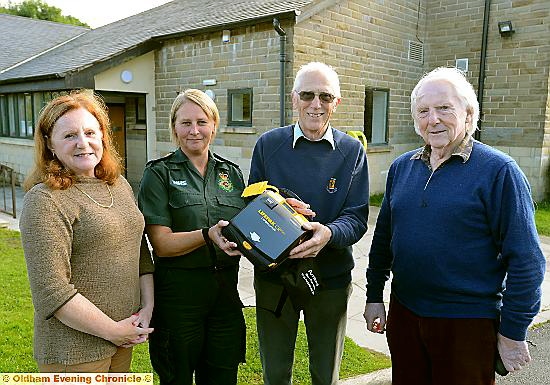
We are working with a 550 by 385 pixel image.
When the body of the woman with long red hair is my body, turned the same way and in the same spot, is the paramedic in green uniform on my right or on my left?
on my left

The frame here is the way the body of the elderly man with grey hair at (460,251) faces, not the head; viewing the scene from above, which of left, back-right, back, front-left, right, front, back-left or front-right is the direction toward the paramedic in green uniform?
front-right

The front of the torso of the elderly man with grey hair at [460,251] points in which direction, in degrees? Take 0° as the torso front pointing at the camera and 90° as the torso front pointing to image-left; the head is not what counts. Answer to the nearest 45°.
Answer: approximately 45°

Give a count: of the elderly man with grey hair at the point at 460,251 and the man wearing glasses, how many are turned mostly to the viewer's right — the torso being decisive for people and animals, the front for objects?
0

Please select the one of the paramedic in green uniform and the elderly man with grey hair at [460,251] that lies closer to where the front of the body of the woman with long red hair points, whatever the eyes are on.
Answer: the elderly man with grey hair

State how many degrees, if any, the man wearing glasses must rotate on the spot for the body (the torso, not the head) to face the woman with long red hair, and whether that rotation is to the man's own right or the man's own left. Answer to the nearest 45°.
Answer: approximately 45° to the man's own right

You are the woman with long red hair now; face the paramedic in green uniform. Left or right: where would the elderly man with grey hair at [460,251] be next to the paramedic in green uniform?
right

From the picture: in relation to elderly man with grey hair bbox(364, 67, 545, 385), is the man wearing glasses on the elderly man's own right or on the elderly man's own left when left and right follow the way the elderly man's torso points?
on the elderly man's own right

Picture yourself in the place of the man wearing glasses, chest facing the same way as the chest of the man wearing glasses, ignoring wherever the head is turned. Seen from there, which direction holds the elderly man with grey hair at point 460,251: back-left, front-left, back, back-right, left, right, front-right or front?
front-left

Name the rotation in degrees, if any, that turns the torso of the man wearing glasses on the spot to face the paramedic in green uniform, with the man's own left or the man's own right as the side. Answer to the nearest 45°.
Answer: approximately 90° to the man's own right

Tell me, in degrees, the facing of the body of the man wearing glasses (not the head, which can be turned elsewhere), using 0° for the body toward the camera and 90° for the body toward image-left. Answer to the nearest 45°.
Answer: approximately 0°

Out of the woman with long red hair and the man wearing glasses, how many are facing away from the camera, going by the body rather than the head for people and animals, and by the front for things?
0
